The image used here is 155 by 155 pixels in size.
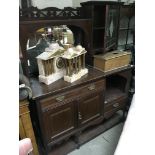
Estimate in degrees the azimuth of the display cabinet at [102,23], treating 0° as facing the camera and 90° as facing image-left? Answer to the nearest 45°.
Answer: approximately 315°

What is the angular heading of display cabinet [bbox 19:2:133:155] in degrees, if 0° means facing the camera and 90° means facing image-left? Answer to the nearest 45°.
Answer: approximately 315°
